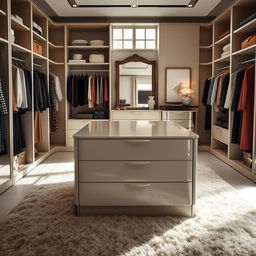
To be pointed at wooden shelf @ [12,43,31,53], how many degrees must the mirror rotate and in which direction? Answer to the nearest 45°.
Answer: approximately 45° to its right

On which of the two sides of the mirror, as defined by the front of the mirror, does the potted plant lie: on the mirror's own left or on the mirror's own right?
on the mirror's own left

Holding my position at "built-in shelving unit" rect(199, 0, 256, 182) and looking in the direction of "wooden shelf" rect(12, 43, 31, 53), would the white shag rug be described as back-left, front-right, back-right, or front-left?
front-left

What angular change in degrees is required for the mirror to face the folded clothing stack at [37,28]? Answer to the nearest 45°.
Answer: approximately 45° to its right

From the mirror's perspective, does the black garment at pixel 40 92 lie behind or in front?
in front

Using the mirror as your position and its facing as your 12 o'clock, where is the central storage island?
The central storage island is roughly at 12 o'clock from the mirror.

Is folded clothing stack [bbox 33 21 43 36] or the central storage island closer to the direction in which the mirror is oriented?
the central storage island

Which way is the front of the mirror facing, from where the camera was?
facing the viewer

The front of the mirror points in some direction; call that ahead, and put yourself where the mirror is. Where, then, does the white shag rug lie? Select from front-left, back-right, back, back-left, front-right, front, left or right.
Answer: front

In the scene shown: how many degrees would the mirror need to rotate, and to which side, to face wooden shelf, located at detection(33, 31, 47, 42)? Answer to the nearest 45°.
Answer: approximately 45° to its right

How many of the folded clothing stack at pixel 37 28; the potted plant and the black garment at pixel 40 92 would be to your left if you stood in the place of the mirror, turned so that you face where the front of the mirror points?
1

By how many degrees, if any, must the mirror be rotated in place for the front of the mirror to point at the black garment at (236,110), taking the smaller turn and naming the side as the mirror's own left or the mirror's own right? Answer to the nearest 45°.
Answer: approximately 45° to the mirror's own left
